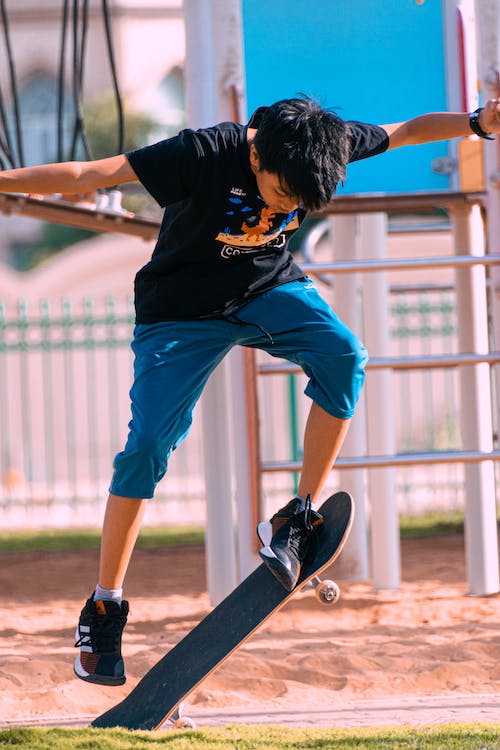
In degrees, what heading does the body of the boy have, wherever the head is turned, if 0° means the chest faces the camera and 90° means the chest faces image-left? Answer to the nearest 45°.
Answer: approximately 315°

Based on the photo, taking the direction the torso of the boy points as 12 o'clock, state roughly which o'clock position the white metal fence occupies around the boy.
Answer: The white metal fence is roughly at 7 o'clock from the boy.

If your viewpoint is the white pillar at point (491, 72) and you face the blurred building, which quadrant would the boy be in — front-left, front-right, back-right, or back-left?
back-left

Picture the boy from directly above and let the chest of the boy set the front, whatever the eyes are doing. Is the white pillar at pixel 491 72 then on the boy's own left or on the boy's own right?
on the boy's own left

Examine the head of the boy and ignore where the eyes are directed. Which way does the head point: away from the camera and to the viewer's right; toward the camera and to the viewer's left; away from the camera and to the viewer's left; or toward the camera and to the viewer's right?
toward the camera and to the viewer's right

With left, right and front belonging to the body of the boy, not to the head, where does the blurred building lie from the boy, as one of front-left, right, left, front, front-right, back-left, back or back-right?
back-left

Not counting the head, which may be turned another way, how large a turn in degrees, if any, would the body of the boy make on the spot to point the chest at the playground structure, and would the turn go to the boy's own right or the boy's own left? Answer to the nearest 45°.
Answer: approximately 135° to the boy's own left
